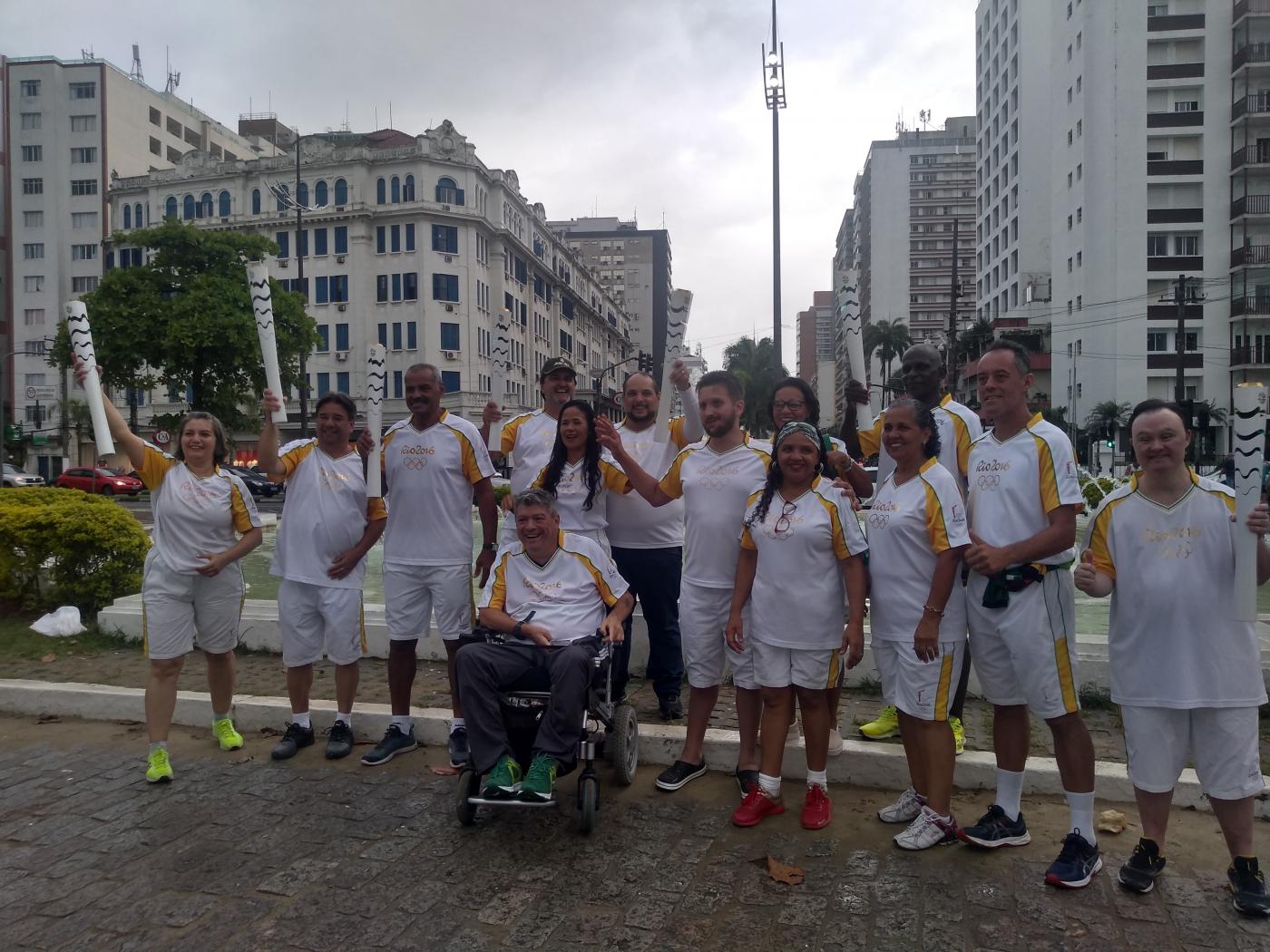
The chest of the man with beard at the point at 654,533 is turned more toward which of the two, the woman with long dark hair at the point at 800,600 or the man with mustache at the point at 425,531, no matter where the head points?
the woman with long dark hair

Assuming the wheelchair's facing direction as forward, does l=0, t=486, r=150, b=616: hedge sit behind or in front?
behind

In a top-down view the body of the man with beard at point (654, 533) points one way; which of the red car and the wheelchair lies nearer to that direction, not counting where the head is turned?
the wheelchair

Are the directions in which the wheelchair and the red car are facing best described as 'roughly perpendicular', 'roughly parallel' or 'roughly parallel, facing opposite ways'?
roughly perpendicular

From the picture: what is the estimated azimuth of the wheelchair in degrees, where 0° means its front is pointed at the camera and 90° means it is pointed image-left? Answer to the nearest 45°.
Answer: approximately 0°

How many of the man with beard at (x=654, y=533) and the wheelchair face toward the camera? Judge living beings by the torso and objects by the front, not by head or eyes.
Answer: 2

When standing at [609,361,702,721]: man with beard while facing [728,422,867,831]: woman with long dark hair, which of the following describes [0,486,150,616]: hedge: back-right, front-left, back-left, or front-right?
back-right

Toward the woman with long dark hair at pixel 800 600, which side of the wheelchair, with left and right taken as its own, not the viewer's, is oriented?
left
